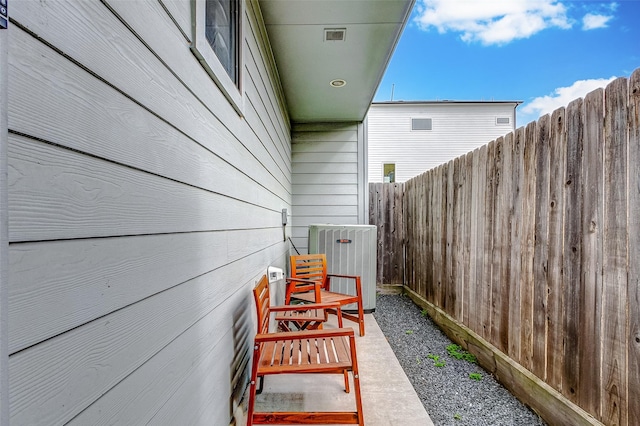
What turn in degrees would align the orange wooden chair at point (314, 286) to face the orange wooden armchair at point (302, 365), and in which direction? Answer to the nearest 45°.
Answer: approximately 45° to its right

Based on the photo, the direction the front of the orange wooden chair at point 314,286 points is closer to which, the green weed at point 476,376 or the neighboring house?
the green weed

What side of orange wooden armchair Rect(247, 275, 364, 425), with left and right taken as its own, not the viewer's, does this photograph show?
right

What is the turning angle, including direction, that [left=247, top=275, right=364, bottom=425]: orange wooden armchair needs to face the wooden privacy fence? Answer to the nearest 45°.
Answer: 0° — it already faces it

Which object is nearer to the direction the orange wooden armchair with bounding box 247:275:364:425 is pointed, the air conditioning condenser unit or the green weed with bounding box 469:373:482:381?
the green weed

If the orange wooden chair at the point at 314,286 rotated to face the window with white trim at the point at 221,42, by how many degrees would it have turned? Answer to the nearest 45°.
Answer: approximately 45° to its right
